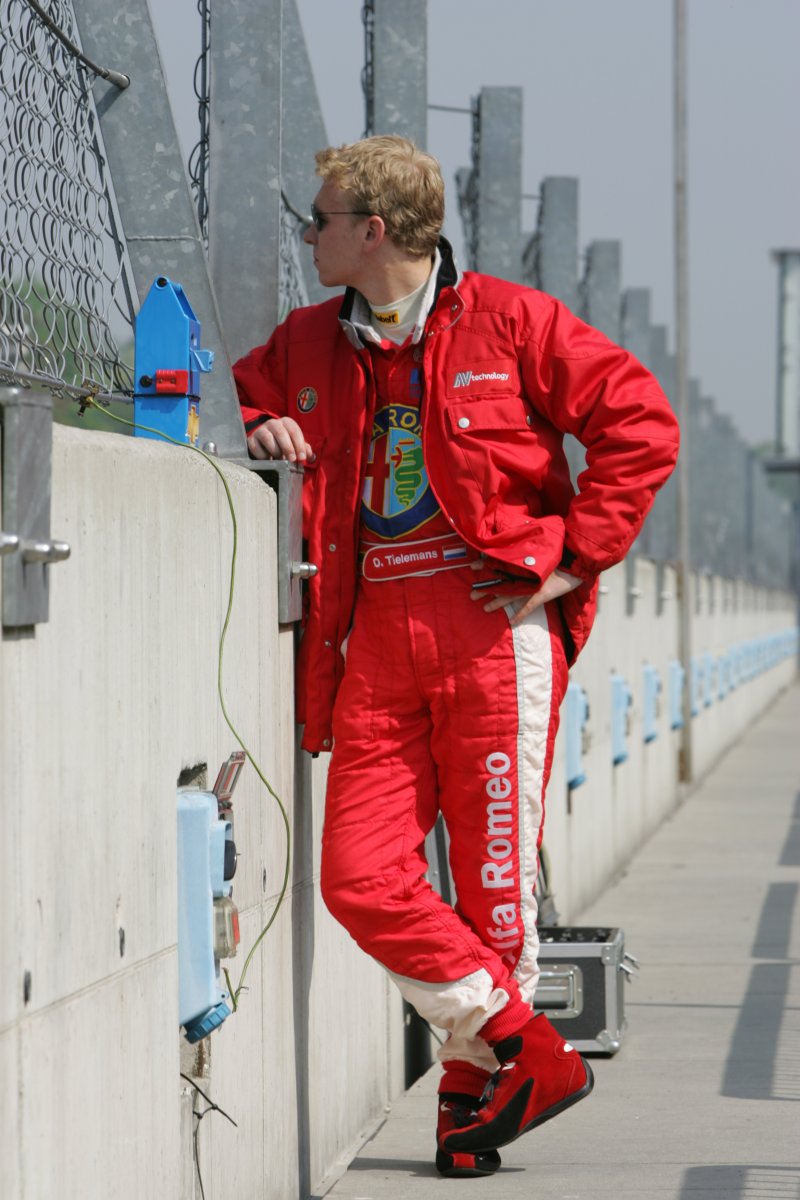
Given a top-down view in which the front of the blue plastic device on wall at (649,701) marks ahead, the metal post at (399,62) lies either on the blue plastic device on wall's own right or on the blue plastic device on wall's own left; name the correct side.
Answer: on the blue plastic device on wall's own right

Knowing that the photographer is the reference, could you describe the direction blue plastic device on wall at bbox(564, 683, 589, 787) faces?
facing to the right of the viewer

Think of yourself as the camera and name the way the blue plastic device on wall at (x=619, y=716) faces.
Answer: facing to the right of the viewer

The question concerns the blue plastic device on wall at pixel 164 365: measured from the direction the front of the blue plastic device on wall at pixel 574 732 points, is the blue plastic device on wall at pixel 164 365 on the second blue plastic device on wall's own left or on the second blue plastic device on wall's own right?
on the second blue plastic device on wall's own right

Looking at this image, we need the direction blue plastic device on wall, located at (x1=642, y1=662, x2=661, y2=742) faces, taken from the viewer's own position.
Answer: facing to the right of the viewer

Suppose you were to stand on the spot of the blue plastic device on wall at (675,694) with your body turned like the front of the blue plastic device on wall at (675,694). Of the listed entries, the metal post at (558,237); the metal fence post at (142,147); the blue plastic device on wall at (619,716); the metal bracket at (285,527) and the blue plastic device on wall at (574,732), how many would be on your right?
5

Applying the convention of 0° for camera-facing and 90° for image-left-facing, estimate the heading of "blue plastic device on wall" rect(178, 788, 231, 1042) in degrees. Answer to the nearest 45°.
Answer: approximately 270°

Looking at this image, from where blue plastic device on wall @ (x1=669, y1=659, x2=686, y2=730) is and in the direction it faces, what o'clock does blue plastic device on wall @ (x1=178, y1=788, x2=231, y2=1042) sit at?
blue plastic device on wall @ (x1=178, y1=788, x2=231, y2=1042) is roughly at 3 o'clock from blue plastic device on wall @ (x1=669, y1=659, x2=686, y2=730).

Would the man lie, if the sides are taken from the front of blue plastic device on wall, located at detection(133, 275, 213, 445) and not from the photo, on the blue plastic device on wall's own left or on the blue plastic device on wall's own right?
on the blue plastic device on wall's own left

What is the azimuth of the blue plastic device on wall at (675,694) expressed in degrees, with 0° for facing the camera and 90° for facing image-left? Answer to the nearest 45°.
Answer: approximately 270°

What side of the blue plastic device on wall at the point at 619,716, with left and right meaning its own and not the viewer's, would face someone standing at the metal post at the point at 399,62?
right
